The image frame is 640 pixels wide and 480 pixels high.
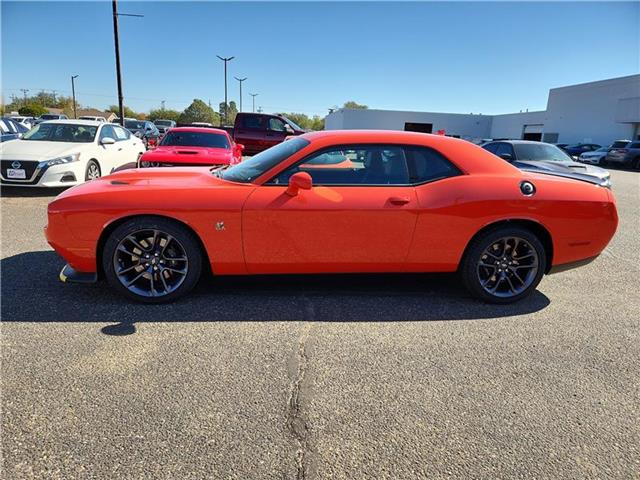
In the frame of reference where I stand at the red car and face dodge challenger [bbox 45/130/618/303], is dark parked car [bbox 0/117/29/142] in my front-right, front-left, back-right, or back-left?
back-right

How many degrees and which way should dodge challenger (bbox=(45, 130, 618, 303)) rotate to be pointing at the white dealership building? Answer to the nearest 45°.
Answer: approximately 135° to its right

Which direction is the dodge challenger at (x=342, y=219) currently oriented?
to the viewer's left

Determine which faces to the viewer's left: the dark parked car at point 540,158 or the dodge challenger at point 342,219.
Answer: the dodge challenger

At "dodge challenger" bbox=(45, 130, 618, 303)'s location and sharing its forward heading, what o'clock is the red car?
The red car is roughly at 2 o'clock from the dodge challenger.

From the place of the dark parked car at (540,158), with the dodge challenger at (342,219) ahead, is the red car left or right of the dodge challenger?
right

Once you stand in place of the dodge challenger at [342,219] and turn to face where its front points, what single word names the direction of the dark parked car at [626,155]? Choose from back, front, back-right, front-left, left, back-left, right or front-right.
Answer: back-right

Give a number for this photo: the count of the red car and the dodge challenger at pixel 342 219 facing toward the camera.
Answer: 1

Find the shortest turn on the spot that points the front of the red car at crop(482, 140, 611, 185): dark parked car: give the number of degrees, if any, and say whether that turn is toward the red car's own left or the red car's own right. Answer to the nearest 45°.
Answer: approximately 90° to the red car's own left
